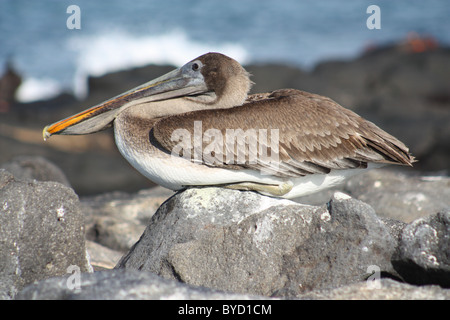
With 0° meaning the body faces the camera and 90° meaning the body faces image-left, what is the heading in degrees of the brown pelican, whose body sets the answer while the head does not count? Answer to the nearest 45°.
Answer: approximately 90°

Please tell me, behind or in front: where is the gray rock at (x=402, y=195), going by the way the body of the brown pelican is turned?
behind

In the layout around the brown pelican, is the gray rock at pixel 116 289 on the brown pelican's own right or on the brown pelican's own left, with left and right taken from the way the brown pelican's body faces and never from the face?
on the brown pelican's own left

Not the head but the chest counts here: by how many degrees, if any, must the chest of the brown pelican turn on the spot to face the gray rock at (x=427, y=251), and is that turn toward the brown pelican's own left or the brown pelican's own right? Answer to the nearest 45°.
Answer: approximately 135° to the brown pelican's own left

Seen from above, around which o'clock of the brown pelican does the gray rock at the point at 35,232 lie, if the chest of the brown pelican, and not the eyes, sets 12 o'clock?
The gray rock is roughly at 11 o'clock from the brown pelican.
